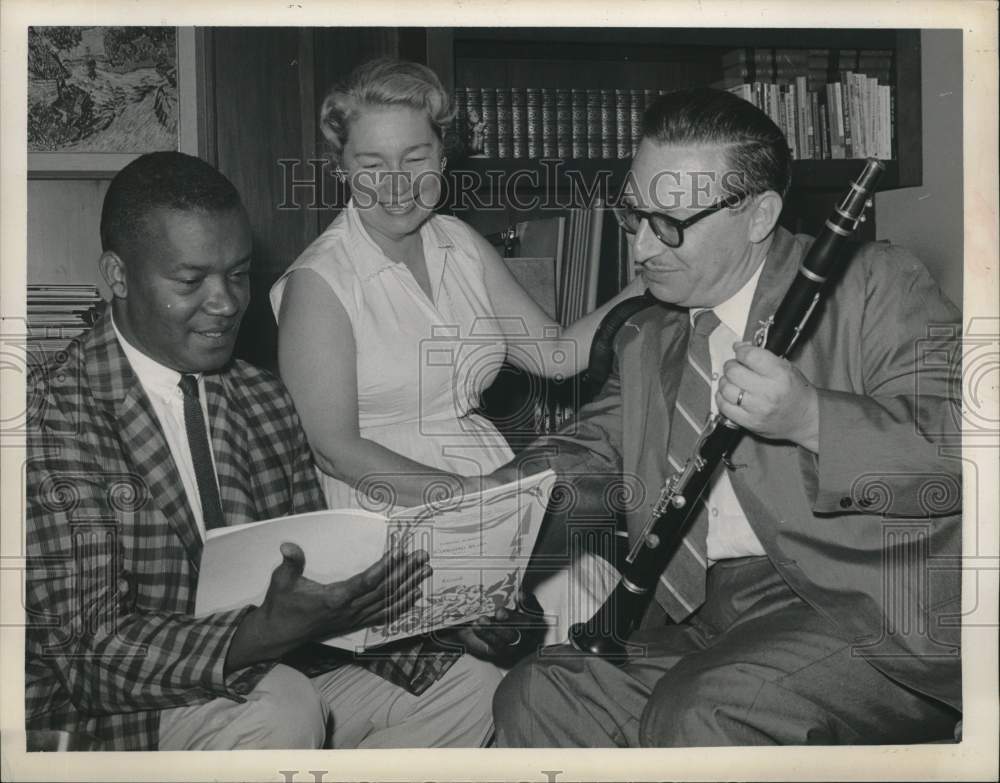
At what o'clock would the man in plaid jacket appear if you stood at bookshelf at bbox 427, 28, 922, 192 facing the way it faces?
The man in plaid jacket is roughly at 2 o'clock from the bookshelf.

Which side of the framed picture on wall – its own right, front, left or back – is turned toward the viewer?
front

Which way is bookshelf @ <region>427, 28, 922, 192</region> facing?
toward the camera

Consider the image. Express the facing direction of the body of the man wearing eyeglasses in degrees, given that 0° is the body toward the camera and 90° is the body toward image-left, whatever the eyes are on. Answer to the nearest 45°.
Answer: approximately 45°

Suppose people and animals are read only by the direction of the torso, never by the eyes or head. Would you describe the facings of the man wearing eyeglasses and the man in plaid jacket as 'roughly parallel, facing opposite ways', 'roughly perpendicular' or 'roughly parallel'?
roughly perpendicular

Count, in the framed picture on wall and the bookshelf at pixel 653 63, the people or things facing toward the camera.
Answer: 2

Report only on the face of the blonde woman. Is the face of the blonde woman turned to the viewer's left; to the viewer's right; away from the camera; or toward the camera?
toward the camera

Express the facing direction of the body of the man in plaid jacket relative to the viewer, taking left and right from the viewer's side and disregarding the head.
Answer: facing the viewer and to the right of the viewer

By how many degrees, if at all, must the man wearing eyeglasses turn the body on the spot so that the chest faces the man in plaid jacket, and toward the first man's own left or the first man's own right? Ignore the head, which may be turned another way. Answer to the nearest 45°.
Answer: approximately 45° to the first man's own right

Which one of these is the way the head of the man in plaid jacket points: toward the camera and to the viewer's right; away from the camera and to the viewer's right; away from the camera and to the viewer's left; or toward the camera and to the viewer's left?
toward the camera and to the viewer's right

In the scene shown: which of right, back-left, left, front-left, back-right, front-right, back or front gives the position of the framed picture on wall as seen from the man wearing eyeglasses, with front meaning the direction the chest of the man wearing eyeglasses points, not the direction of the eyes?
front-right
